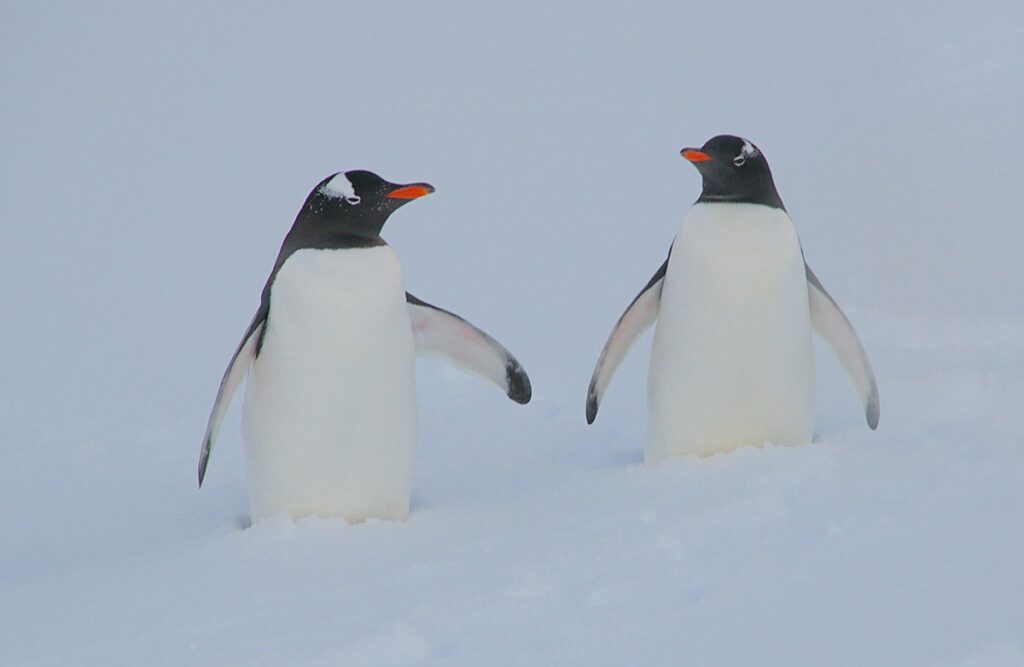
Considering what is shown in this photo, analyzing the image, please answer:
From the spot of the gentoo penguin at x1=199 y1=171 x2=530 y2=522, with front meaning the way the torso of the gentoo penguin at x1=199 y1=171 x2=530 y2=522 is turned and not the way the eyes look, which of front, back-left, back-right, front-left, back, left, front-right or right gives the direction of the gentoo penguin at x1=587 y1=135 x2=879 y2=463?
left

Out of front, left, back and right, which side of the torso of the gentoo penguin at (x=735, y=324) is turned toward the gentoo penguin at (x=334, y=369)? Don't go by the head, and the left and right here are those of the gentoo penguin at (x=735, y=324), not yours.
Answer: right

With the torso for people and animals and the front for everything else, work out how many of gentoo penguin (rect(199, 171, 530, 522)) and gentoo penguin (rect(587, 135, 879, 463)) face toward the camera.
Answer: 2

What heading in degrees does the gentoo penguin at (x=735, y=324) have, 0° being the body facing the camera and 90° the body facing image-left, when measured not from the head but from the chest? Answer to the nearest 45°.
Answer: approximately 0°

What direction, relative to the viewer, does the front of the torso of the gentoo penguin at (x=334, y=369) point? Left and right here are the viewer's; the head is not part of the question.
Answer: facing the viewer
